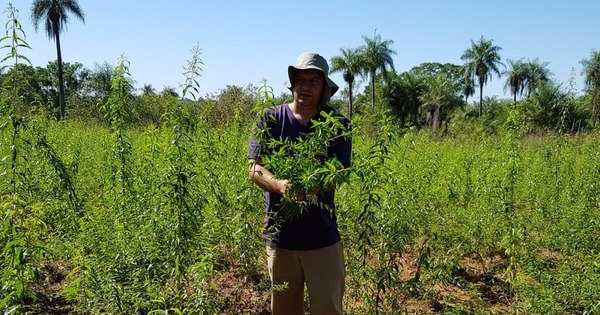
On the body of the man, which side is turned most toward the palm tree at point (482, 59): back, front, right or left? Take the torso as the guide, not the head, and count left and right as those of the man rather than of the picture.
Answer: back

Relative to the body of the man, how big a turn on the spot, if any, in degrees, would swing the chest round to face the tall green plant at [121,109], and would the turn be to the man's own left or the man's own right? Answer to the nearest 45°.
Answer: approximately 135° to the man's own right

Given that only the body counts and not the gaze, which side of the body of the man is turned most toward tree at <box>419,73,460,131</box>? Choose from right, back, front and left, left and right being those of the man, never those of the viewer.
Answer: back

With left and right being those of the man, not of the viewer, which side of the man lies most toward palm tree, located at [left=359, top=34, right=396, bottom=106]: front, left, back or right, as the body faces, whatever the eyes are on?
back

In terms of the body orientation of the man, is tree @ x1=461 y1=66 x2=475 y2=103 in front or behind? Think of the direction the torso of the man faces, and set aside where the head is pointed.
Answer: behind

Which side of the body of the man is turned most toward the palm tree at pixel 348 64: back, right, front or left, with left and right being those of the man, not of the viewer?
back
